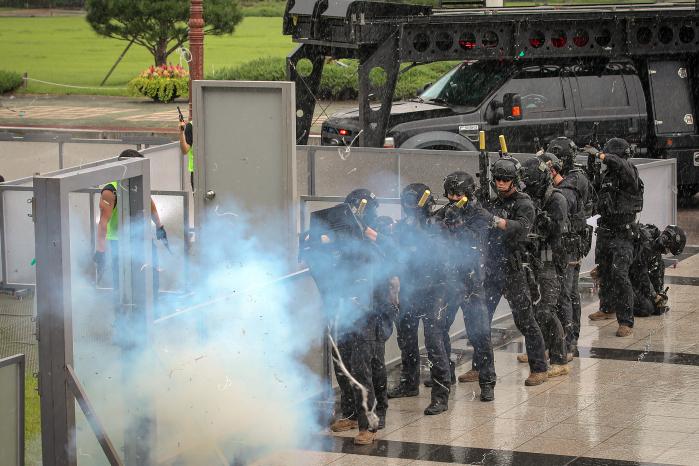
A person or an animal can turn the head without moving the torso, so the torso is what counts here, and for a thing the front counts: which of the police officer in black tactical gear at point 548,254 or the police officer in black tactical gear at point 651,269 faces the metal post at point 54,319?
the police officer in black tactical gear at point 548,254

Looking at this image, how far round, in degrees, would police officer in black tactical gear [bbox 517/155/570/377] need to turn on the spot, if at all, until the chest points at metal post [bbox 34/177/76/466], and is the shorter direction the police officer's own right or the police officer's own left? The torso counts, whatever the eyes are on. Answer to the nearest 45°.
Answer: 0° — they already face it

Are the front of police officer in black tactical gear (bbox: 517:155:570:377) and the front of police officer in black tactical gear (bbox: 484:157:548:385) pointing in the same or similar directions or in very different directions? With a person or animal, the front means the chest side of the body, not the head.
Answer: same or similar directions

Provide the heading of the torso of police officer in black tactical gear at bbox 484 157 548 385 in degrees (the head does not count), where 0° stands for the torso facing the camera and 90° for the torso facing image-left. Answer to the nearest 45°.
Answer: approximately 45°

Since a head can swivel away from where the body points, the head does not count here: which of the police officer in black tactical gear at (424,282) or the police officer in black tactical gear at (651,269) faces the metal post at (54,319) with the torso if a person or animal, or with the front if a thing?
the police officer in black tactical gear at (424,282)

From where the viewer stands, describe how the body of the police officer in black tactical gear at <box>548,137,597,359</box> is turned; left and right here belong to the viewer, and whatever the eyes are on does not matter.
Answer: facing to the left of the viewer

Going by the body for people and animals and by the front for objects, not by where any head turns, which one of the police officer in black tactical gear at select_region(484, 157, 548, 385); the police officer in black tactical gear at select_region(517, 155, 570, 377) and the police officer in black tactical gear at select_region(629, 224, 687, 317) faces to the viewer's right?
the police officer in black tactical gear at select_region(629, 224, 687, 317)

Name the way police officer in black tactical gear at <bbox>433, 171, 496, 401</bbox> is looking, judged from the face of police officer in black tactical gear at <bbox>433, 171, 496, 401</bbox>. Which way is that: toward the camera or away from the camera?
toward the camera

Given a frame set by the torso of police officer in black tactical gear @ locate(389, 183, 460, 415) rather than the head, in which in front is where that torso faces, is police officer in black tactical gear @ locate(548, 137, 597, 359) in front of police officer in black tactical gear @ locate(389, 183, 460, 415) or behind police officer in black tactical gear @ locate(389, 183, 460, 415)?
behind

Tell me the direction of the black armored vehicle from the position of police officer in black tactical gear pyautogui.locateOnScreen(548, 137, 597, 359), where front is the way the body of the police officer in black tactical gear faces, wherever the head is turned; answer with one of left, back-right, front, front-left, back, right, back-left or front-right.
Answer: right

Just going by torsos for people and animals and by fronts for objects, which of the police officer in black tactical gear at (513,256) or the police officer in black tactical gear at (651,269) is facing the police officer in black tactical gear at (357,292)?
the police officer in black tactical gear at (513,256)

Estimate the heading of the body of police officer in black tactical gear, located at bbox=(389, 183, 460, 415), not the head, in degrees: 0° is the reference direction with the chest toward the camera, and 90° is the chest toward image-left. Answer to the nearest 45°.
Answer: approximately 45°

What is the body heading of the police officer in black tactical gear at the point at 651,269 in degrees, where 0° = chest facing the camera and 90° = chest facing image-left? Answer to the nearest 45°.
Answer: approximately 270°

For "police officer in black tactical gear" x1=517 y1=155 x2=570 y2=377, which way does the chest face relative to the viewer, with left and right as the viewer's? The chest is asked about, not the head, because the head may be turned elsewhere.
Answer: facing the viewer and to the left of the viewer

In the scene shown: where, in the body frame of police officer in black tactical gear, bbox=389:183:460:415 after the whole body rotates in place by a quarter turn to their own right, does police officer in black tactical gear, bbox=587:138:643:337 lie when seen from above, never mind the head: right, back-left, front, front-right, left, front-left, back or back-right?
right

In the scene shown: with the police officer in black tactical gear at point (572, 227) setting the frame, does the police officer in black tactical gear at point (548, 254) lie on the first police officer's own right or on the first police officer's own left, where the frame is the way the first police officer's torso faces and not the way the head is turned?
on the first police officer's own left
